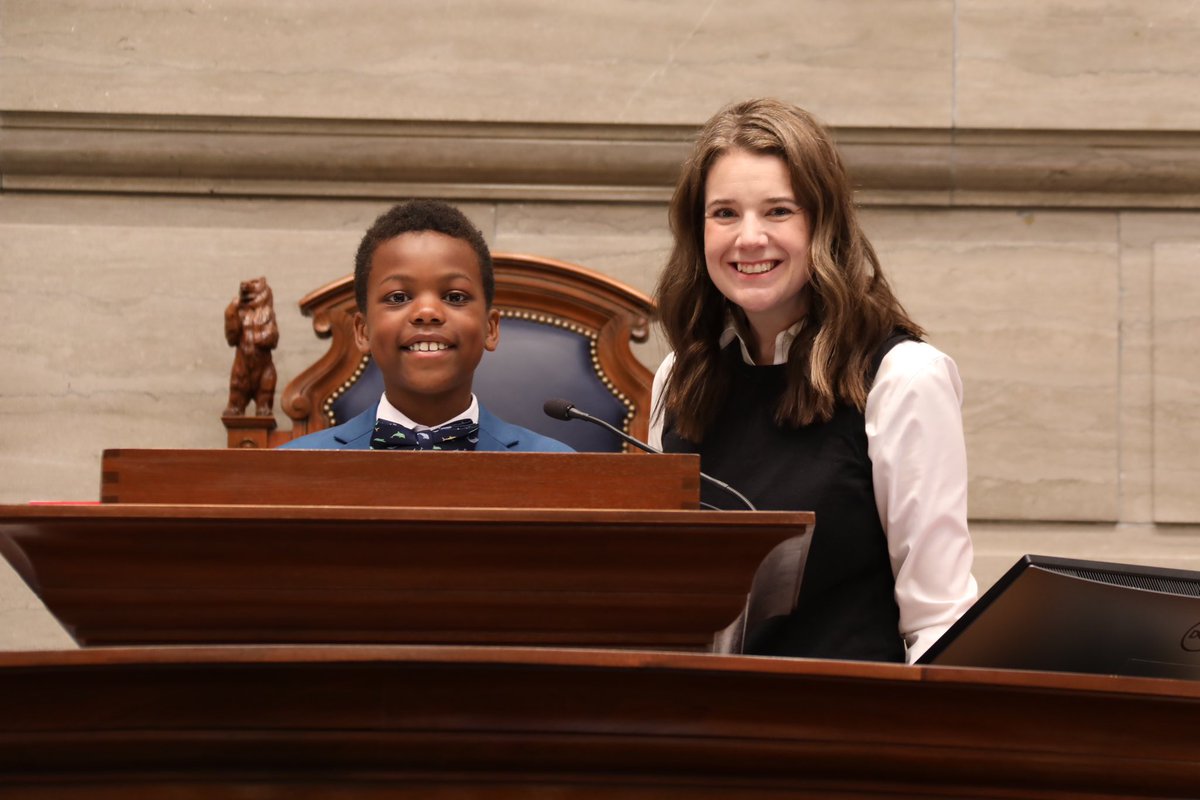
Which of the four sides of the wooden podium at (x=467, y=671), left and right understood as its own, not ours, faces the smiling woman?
back

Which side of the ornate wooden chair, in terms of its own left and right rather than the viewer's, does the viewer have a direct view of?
front

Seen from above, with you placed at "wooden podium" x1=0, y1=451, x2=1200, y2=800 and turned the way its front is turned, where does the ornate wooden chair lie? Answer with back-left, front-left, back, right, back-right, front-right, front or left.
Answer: back

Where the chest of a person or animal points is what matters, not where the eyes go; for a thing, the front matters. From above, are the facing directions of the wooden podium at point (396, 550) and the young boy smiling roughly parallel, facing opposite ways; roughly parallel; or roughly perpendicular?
roughly parallel

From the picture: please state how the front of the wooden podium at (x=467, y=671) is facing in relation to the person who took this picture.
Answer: facing the viewer

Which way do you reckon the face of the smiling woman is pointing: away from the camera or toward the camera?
toward the camera

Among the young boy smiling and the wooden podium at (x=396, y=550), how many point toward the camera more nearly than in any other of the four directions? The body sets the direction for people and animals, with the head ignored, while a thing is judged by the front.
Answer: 2

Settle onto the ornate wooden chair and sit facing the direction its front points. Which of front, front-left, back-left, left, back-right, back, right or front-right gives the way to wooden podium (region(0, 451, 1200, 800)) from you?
front

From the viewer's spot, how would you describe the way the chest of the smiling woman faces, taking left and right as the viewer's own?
facing the viewer and to the left of the viewer

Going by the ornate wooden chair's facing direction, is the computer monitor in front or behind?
in front

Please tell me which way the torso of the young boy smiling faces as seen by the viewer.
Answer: toward the camera
